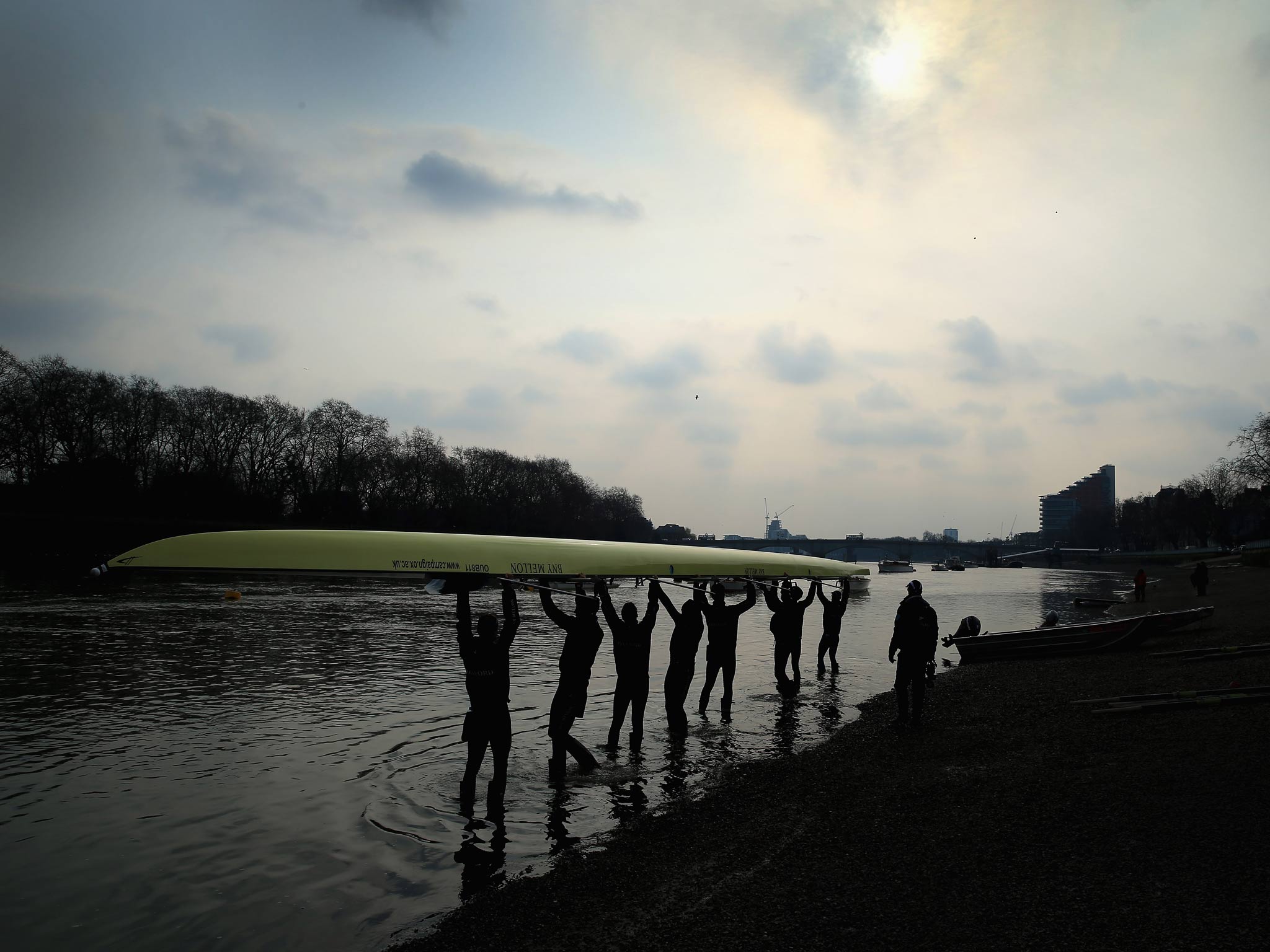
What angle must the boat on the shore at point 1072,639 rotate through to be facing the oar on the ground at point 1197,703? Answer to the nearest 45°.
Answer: approximately 90° to its right

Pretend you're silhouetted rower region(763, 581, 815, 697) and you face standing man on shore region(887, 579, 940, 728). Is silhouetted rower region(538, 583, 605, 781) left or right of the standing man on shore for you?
right

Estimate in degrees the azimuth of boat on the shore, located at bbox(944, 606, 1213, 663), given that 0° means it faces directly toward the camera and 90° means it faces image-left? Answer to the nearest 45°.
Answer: approximately 270°

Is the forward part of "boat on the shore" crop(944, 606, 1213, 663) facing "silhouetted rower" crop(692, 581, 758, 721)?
no

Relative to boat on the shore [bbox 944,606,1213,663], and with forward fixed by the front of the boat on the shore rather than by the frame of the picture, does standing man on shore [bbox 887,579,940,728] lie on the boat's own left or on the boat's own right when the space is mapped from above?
on the boat's own right

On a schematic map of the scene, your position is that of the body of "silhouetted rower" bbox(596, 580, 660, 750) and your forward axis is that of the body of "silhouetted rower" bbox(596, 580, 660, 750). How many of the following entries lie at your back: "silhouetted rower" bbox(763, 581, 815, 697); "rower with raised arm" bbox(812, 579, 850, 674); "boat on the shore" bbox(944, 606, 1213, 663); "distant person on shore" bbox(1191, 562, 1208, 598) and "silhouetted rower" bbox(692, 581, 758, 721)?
0

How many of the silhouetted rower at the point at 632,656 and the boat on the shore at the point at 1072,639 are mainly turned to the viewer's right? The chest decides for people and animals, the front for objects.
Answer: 1

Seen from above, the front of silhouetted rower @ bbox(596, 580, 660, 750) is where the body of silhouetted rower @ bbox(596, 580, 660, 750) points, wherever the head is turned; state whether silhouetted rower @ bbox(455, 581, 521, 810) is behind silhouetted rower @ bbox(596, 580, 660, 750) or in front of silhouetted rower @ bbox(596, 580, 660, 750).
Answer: behind

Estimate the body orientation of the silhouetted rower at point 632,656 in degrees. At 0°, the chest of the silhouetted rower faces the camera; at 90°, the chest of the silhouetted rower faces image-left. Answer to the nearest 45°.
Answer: approximately 180°

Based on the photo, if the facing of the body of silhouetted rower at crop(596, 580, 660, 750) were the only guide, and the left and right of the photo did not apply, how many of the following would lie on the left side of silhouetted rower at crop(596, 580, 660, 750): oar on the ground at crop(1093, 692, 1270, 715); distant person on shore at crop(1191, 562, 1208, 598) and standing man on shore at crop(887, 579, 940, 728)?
0

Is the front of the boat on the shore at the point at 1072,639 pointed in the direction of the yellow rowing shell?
no

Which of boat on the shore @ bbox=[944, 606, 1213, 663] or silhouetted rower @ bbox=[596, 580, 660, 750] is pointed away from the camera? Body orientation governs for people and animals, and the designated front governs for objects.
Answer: the silhouetted rower
